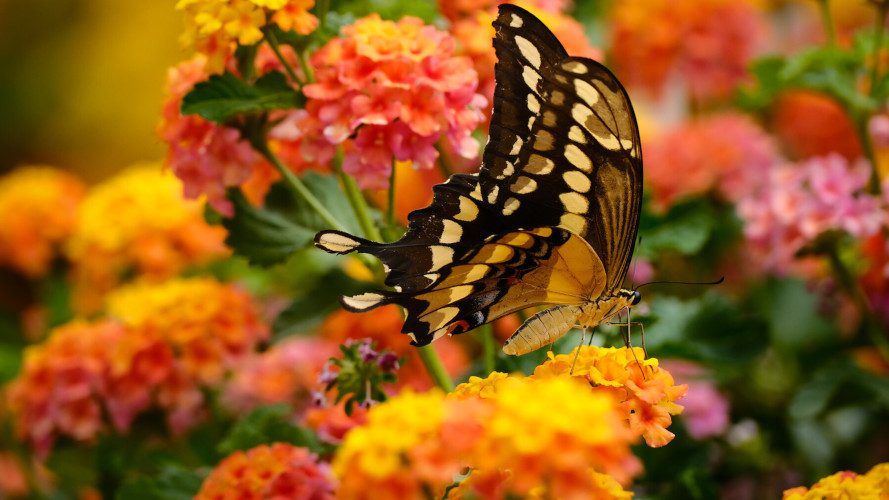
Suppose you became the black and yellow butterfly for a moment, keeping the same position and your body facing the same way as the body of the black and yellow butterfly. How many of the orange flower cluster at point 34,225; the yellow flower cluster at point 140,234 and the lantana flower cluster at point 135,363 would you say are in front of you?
0

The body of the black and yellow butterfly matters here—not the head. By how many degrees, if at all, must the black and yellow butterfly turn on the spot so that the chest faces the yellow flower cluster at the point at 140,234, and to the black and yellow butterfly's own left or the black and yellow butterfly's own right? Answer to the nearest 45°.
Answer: approximately 135° to the black and yellow butterfly's own left

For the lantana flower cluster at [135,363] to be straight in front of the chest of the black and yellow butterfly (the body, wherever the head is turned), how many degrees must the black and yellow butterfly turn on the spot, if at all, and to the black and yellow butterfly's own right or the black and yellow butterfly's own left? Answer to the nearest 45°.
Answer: approximately 135° to the black and yellow butterfly's own left

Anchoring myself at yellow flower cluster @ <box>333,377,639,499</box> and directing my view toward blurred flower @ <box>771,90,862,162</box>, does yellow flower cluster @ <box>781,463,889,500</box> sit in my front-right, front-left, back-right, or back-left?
front-right

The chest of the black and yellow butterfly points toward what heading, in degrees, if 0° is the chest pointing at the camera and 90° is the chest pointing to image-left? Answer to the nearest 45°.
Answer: approximately 270°

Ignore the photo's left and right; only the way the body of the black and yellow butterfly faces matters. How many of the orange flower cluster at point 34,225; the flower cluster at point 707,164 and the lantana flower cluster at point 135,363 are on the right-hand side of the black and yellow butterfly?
0
